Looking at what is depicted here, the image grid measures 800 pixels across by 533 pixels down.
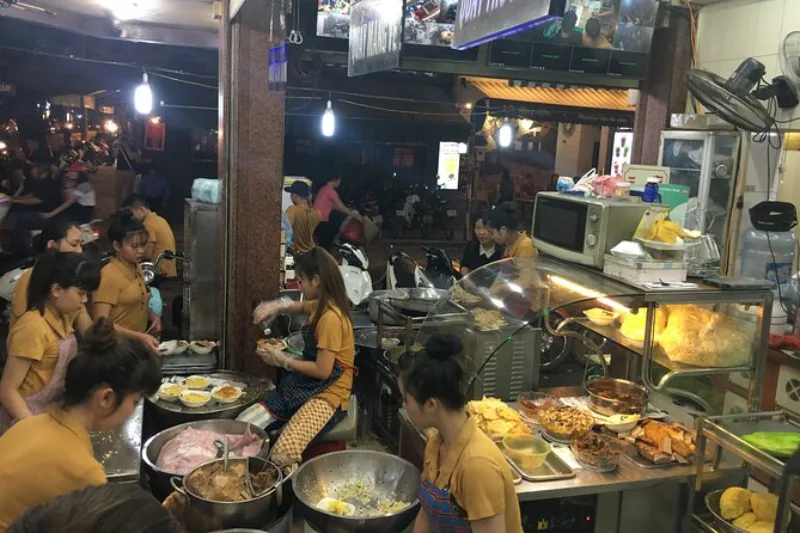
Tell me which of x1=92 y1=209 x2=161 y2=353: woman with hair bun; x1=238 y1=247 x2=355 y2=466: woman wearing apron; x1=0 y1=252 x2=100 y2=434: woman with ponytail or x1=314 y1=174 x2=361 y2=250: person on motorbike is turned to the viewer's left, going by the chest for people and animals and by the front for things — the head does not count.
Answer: the woman wearing apron

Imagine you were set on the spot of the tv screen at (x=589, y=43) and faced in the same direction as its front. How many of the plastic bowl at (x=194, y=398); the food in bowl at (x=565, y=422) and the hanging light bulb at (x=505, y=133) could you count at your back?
1

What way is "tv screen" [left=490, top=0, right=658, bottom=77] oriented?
toward the camera

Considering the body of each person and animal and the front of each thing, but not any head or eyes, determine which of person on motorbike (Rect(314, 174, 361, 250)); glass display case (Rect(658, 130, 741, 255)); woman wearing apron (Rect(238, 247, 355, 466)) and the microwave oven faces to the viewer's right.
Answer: the person on motorbike

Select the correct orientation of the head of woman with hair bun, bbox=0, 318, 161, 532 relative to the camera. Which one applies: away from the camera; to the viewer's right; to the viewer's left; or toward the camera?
to the viewer's right

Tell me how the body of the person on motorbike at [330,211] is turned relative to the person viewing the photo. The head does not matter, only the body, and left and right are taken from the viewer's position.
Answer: facing to the right of the viewer

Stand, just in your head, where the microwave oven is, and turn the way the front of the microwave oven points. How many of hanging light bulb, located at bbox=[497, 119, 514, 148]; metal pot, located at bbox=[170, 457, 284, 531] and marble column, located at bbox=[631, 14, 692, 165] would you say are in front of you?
1

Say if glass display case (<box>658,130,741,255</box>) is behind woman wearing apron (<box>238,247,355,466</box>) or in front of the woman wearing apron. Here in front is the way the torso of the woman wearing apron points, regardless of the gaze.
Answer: behind

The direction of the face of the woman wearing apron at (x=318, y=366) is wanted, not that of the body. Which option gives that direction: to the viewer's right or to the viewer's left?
to the viewer's left
